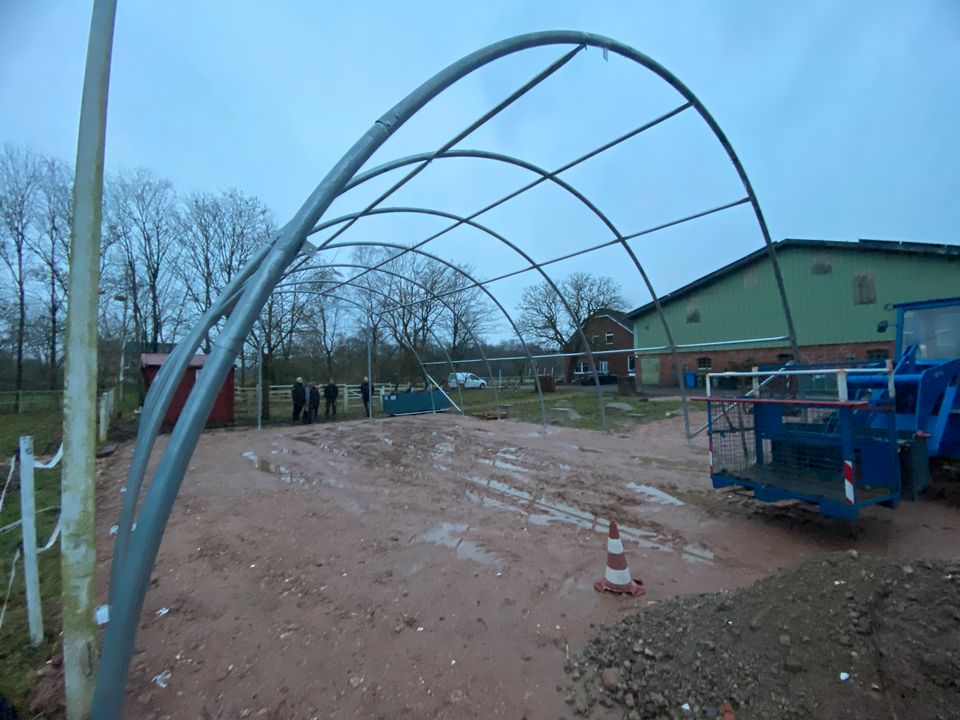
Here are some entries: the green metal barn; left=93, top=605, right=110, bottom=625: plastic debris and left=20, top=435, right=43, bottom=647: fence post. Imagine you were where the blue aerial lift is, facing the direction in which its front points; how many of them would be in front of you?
2

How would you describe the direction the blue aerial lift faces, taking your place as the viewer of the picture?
facing the viewer and to the left of the viewer

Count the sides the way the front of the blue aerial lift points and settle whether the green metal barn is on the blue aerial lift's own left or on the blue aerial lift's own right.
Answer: on the blue aerial lift's own right

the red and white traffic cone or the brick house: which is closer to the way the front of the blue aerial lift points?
the red and white traffic cone

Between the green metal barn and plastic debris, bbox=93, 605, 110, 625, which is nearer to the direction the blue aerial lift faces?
the plastic debris

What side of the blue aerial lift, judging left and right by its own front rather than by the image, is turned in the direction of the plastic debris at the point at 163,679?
front

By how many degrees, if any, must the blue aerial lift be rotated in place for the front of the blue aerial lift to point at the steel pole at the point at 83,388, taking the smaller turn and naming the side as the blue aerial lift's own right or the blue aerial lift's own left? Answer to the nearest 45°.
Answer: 0° — it already faces it

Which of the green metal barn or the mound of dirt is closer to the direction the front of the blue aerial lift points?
the mound of dirt

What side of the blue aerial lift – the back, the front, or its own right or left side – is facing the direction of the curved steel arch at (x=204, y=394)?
front

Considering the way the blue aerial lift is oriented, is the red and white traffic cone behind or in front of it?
in front

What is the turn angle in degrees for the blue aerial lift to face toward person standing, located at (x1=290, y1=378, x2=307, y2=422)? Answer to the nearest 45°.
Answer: approximately 45° to its right
